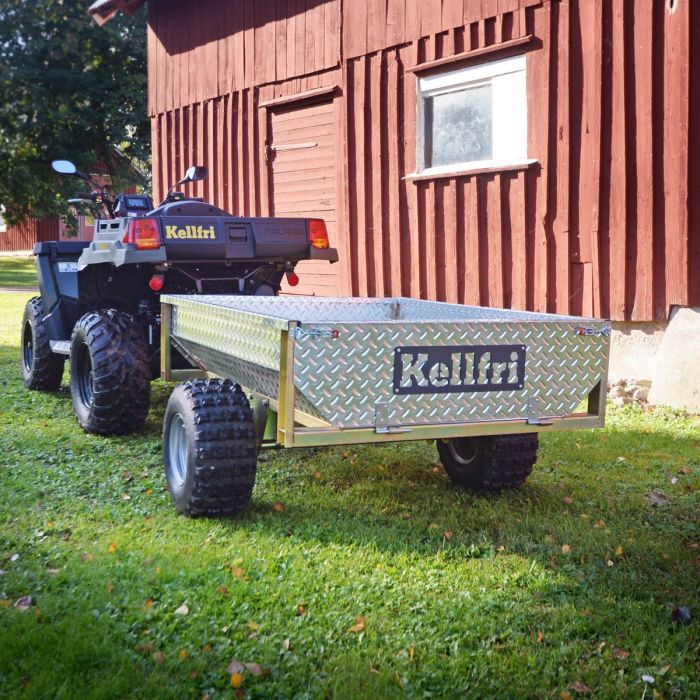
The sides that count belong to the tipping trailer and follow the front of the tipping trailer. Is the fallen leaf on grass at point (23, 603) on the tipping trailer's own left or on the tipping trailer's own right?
on the tipping trailer's own left

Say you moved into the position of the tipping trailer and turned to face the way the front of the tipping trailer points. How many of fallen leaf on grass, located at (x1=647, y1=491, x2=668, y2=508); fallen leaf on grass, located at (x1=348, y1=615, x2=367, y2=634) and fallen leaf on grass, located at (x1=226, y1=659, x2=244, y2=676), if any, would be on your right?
1

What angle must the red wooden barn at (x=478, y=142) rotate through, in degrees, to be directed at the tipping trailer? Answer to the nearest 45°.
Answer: approximately 45° to its left

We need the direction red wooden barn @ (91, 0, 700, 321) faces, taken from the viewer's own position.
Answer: facing the viewer and to the left of the viewer

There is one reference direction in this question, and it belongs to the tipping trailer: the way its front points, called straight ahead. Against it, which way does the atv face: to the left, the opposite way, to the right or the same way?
the same way

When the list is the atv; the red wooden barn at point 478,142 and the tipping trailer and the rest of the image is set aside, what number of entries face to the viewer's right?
0

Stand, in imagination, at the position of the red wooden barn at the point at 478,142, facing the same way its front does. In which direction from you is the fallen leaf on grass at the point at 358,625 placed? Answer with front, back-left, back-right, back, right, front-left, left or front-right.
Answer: front-left

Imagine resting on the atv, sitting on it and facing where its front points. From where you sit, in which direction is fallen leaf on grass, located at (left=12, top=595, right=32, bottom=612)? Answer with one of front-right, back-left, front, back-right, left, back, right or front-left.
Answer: back-left

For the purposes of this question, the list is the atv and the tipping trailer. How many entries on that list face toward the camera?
0

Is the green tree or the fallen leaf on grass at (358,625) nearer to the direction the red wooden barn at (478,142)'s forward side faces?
the fallen leaf on grass

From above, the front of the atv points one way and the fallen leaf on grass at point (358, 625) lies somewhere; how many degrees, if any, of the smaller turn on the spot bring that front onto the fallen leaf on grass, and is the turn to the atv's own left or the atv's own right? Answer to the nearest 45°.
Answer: approximately 135° to the atv's own left

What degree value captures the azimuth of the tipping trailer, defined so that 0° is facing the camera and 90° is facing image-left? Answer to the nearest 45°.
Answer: approximately 135°

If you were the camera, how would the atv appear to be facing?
facing away from the viewer and to the left of the viewer
